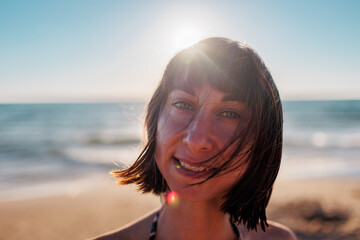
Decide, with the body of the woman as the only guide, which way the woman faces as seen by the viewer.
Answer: toward the camera
